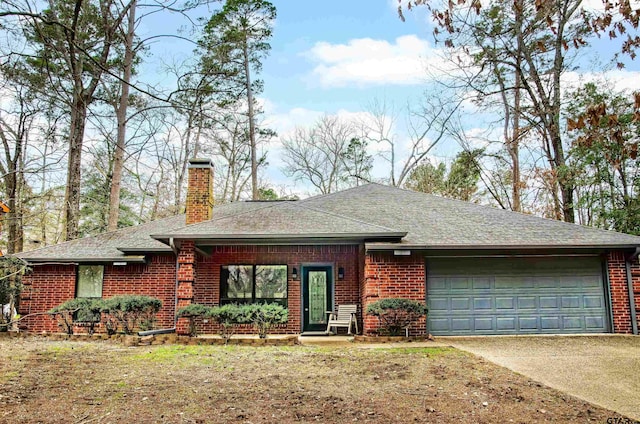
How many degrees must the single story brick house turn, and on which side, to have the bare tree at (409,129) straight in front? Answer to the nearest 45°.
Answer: approximately 180°

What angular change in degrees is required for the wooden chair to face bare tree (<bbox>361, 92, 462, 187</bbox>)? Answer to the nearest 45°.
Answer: approximately 135° to its right

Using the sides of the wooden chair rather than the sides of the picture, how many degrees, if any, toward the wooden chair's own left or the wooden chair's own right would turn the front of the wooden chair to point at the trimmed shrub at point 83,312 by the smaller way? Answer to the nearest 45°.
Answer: approximately 45° to the wooden chair's own right

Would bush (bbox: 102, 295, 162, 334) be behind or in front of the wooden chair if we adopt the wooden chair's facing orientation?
in front

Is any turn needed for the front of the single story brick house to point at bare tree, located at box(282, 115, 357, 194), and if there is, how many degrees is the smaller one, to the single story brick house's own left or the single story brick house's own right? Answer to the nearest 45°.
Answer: approximately 180°

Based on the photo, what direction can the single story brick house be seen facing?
toward the camera

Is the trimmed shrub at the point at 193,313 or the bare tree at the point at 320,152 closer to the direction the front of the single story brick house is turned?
the trimmed shrub

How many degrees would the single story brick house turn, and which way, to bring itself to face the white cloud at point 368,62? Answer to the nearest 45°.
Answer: approximately 180°

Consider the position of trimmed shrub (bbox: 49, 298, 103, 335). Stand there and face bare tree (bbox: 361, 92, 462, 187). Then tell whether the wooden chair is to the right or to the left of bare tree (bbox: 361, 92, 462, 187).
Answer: right

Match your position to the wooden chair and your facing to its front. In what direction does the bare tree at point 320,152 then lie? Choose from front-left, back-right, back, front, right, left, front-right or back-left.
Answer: back-right

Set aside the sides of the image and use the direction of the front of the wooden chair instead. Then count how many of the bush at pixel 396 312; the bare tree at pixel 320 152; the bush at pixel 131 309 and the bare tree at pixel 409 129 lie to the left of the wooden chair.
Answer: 1

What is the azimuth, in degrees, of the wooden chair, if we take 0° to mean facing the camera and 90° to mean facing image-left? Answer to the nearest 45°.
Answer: approximately 45°
